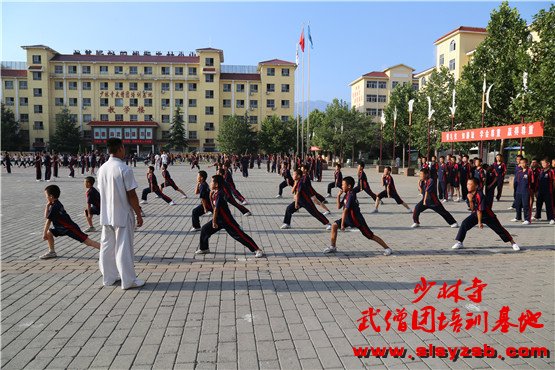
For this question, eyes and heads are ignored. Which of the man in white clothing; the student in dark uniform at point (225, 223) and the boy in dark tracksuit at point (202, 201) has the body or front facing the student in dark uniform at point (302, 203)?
the man in white clothing

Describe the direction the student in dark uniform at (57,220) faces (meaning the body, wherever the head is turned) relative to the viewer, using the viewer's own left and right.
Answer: facing to the left of the viewer

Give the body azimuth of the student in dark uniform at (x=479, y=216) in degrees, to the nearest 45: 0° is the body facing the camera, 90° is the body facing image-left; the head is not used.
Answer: approximately 45°

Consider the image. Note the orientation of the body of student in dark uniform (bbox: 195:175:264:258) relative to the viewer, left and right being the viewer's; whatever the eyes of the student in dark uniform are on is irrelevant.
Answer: facing to the left of the viewer

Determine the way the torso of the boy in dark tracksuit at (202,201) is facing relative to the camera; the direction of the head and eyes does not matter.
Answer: to the viewer's left

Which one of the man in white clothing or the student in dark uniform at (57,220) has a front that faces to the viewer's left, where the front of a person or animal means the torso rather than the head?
the student in dark uniform

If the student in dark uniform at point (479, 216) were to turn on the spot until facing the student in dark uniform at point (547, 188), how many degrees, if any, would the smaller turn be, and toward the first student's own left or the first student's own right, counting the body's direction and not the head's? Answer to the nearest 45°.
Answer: approximately 135° to the first student's own right

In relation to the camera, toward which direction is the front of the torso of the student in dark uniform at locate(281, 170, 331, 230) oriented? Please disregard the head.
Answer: to the viewer's left

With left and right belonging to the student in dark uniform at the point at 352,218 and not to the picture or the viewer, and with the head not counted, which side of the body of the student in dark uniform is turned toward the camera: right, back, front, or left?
left

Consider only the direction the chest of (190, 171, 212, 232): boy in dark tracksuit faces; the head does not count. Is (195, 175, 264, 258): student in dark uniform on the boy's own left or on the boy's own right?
on the boy's own left

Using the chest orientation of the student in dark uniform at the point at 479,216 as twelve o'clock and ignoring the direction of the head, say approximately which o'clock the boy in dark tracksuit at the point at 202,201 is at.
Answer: The boy in dark tracksuit is roughly at 1 o'clock from the student in dark uniform.

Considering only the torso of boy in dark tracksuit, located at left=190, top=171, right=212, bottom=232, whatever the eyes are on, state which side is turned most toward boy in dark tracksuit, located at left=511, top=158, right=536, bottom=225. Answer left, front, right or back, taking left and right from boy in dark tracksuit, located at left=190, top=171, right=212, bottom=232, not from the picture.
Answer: back
